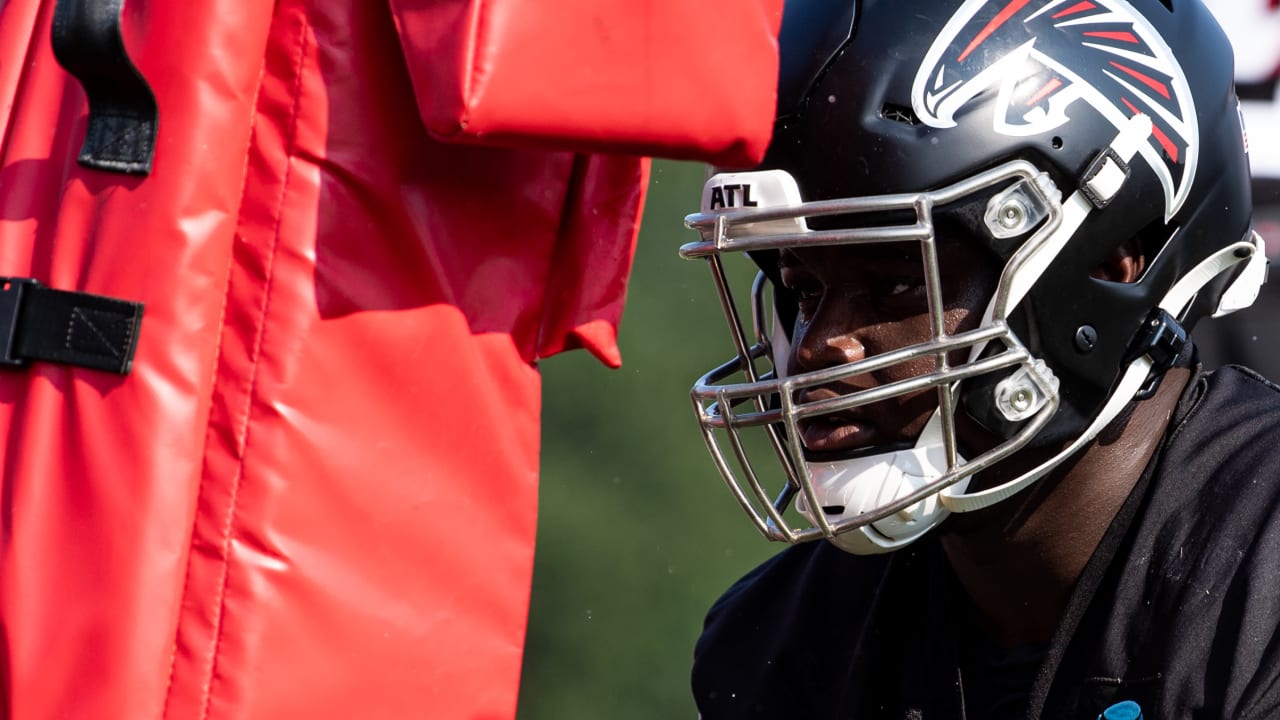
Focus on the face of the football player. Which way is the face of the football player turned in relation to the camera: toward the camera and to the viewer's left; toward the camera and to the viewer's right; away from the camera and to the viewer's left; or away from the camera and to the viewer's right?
toward the camera and to the viewer's left

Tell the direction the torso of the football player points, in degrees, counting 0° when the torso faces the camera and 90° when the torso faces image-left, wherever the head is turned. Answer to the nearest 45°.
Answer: approximately 45°
